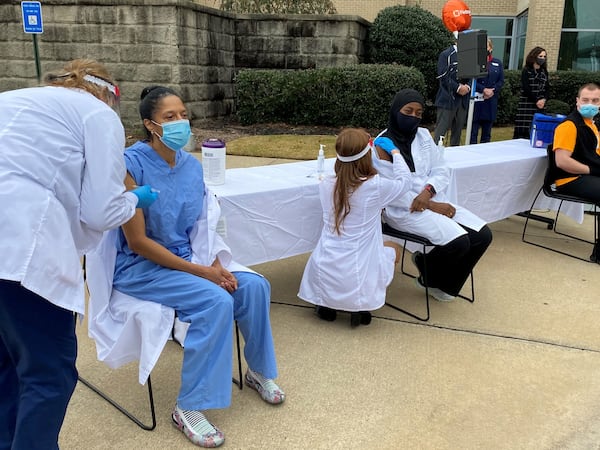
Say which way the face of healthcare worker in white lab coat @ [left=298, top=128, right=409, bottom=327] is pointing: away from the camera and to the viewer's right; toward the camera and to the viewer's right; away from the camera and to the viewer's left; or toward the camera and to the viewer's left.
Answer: away from the camera and to the viewer's right

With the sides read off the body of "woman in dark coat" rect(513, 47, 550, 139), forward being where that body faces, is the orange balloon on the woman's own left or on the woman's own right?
on the woman's own right

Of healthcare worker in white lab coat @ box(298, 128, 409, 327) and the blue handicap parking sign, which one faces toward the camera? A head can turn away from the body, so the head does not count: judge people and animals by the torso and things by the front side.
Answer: the blue handicap parking sign

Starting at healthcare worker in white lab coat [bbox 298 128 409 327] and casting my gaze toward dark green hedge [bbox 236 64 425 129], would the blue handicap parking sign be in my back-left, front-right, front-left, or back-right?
front-left

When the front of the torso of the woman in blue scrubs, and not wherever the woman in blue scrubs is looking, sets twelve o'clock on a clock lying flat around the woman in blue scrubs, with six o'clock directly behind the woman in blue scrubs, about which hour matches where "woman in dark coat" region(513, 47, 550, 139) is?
The woman in dark coat is roughly at 9 o'clock from the woman in blue scrubs.

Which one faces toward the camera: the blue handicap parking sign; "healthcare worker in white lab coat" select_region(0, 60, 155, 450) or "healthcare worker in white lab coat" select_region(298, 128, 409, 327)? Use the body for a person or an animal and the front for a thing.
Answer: the blue handicap parking sign

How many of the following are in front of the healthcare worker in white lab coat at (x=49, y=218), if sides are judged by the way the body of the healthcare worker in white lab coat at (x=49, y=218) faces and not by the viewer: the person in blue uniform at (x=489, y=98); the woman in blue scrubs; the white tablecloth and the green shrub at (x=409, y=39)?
4

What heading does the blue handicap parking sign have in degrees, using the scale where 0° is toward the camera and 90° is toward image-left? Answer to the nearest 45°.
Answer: approximately 0°

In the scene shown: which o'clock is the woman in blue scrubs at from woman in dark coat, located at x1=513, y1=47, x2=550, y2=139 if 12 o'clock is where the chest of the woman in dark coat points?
The woman in blue scrubs is roughly at 2 o'clock from the woman in dark coat.

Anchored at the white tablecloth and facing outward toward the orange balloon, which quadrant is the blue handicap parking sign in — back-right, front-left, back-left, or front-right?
front-left

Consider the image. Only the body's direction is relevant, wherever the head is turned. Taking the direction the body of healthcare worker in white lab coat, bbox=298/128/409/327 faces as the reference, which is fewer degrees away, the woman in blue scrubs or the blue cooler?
the blue cooler

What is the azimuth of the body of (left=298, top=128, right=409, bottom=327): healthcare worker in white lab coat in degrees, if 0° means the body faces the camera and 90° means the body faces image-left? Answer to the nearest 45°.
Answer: approximately 225°

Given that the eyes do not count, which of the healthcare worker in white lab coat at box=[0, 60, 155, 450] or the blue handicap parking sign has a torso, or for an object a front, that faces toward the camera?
the blue handicap parking sign

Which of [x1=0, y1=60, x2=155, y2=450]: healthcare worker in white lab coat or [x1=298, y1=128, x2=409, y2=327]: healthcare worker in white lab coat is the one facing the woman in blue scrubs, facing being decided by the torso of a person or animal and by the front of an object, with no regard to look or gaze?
[x1=0, y1=60, x2=155, y2=450]: healthcare worker in white lab coat

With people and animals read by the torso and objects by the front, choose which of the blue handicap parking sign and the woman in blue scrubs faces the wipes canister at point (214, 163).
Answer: the blue handicap parking sign

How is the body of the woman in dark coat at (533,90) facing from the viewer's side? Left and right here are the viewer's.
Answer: facing the viewer and to the right of the viewer
